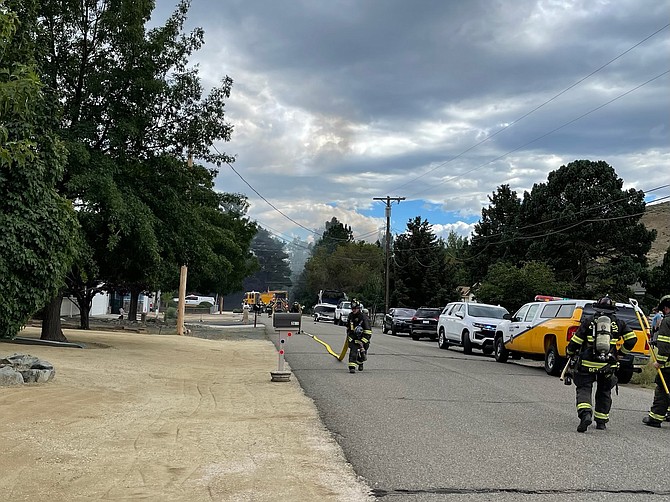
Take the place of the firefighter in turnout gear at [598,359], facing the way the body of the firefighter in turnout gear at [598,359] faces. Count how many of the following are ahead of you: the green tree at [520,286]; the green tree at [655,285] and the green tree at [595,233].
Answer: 3

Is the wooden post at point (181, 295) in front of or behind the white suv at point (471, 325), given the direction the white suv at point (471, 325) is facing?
behind

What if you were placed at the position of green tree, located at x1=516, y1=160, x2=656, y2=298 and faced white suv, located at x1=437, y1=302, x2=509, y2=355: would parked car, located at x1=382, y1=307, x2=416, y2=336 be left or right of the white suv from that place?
right

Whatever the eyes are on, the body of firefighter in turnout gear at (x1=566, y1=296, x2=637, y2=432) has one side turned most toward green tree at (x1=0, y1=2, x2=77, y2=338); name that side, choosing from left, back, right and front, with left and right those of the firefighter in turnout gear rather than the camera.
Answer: left

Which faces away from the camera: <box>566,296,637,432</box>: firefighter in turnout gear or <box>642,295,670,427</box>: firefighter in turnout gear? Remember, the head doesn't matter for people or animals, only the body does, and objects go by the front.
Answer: <box>566,296,637,432</box>: firefighter in turnout gear

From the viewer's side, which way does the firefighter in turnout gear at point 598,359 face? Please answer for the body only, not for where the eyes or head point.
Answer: away from the camera

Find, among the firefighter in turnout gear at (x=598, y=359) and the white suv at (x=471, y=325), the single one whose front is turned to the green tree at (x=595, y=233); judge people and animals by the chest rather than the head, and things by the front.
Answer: the firefighter in turnout gear

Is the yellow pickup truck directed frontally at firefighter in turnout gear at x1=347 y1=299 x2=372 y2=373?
no

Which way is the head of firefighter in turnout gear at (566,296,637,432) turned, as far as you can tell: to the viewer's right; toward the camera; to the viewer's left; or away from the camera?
away from the camera

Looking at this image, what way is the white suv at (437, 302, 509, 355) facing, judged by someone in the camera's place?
facing the viewer and to the right of the viewer
